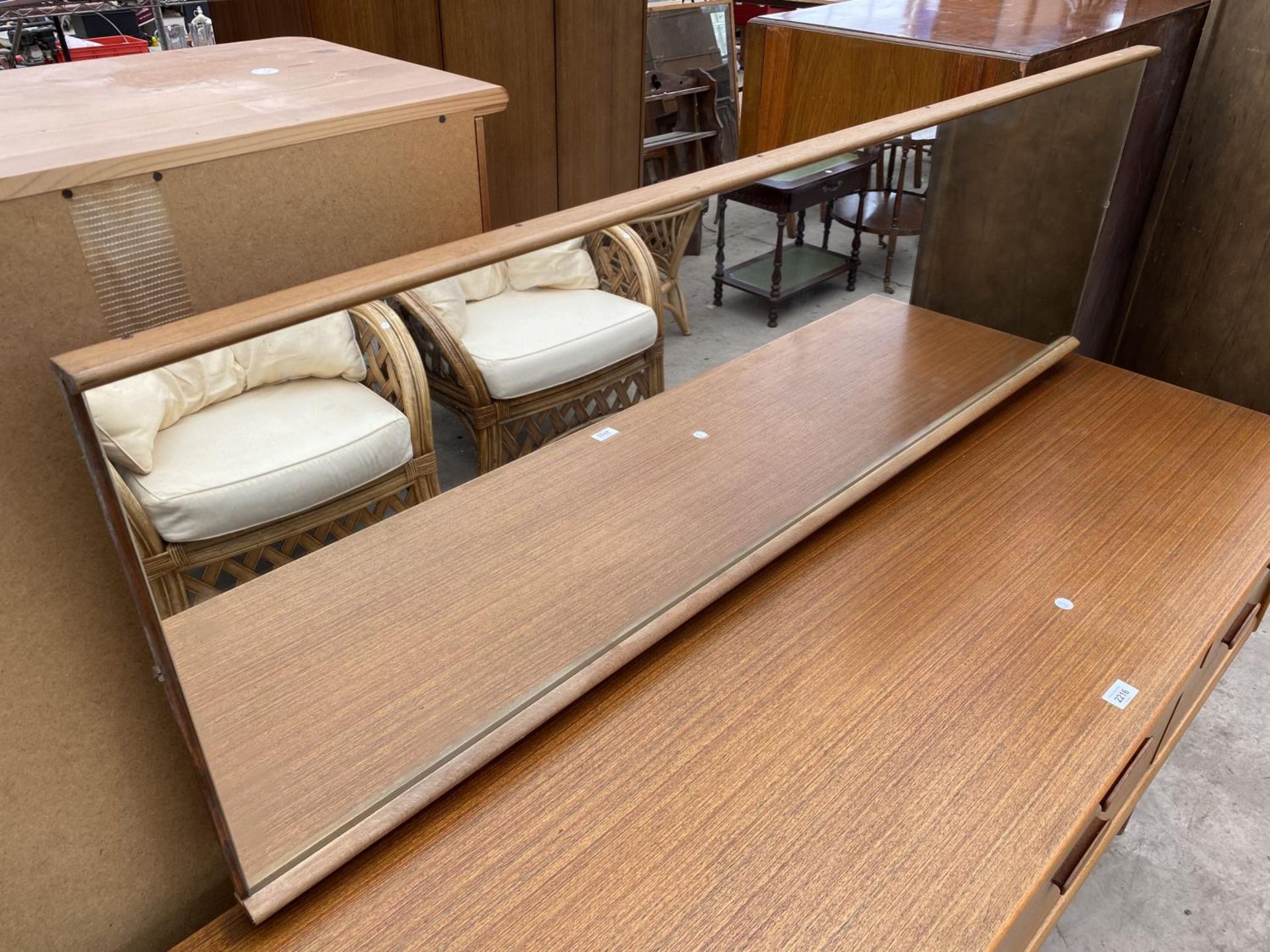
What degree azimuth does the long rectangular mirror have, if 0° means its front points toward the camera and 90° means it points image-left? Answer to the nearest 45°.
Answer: approximately 315°

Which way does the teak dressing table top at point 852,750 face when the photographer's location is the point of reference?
facing the viewer and to the right of the viewer

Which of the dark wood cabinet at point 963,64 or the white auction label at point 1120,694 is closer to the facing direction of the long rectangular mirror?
the white auction label

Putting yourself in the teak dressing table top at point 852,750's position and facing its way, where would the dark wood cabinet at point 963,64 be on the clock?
The dark wood cabinet is roughly at 8 o'clock from the teak dressing table top.

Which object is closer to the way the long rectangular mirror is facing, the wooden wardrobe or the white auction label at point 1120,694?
the white auction label

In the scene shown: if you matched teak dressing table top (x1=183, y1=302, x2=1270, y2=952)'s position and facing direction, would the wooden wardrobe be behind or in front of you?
behind
